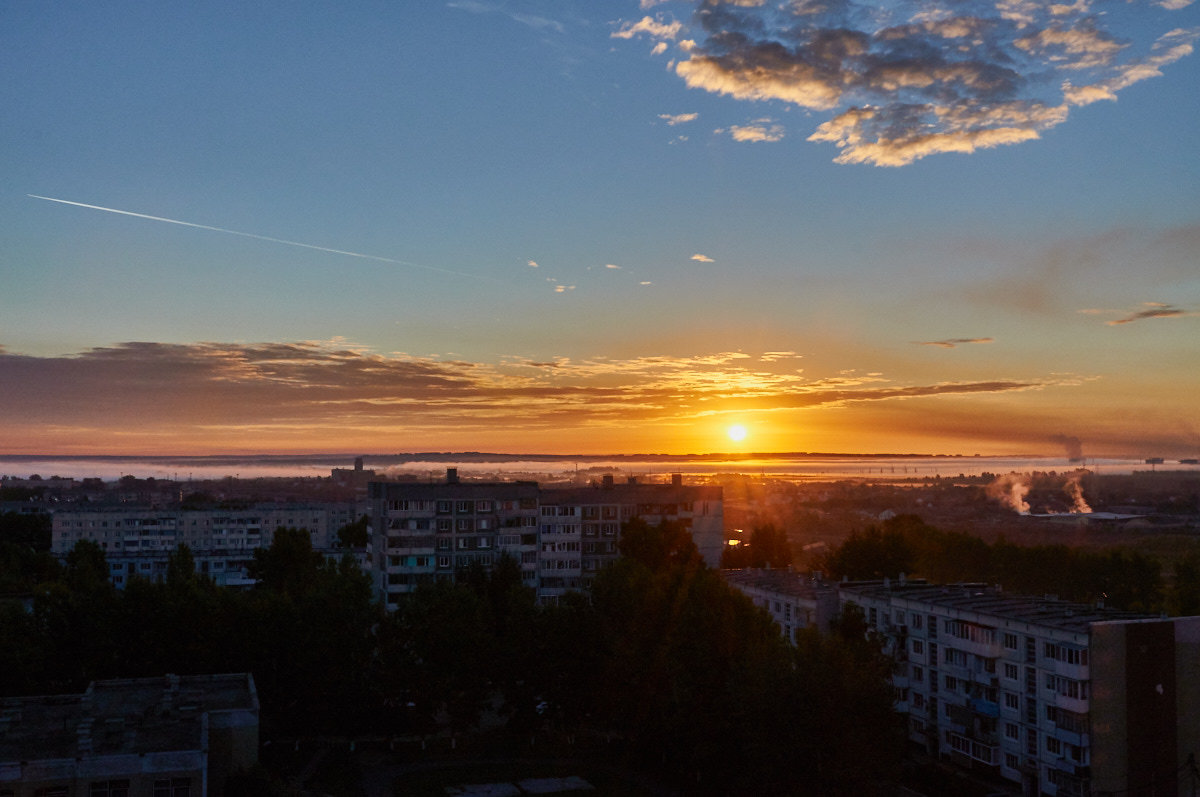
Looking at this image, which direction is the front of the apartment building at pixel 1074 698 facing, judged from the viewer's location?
facing the viewer and to the left of the viewer

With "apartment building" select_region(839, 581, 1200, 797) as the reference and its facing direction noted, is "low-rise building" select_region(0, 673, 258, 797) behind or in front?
in front
